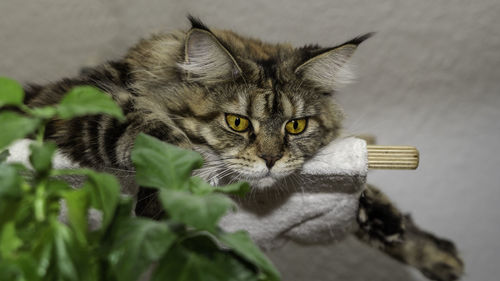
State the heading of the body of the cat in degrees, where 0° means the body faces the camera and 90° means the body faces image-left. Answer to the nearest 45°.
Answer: approximately 315°

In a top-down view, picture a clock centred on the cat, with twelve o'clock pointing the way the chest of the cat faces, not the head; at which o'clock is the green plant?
The green plant is roughly at 2 o'clock from the cat.

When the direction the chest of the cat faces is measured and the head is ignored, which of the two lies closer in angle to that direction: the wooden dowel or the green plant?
the wooden dowel
